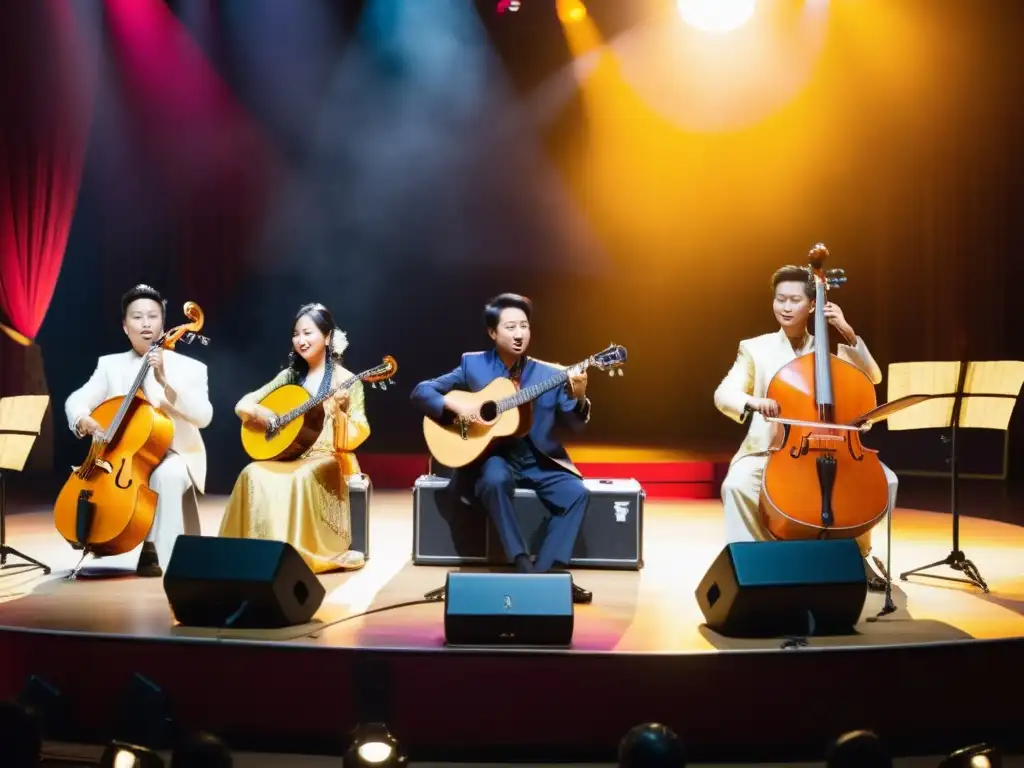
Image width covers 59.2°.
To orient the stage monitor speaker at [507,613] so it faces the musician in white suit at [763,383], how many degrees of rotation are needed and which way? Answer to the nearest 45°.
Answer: approximately 45° to its right

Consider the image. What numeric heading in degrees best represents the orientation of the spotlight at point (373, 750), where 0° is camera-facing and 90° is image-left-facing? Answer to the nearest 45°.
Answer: approximately 0°

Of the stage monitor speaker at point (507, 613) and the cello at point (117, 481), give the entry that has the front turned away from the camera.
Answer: the stage monitor speaker

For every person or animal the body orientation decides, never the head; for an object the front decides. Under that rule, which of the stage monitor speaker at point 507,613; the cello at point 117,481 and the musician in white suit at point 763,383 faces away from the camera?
the stage monitor speaker

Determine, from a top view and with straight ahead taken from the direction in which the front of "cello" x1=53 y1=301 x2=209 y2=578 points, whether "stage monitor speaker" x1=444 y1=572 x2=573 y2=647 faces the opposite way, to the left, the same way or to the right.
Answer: the opposite way

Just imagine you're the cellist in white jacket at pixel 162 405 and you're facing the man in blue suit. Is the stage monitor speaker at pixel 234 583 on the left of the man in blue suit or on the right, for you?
right

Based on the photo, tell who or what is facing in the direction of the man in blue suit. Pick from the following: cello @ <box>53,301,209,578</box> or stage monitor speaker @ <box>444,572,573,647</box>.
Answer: the stage monitor speaker

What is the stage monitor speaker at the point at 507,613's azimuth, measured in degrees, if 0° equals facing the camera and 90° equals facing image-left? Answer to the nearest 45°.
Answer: approximately 180°

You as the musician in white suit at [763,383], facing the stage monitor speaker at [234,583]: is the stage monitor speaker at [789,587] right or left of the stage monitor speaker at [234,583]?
left

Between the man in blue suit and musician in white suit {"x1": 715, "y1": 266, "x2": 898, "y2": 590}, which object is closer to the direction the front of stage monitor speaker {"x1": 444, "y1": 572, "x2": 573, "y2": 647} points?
the man in blue suit
